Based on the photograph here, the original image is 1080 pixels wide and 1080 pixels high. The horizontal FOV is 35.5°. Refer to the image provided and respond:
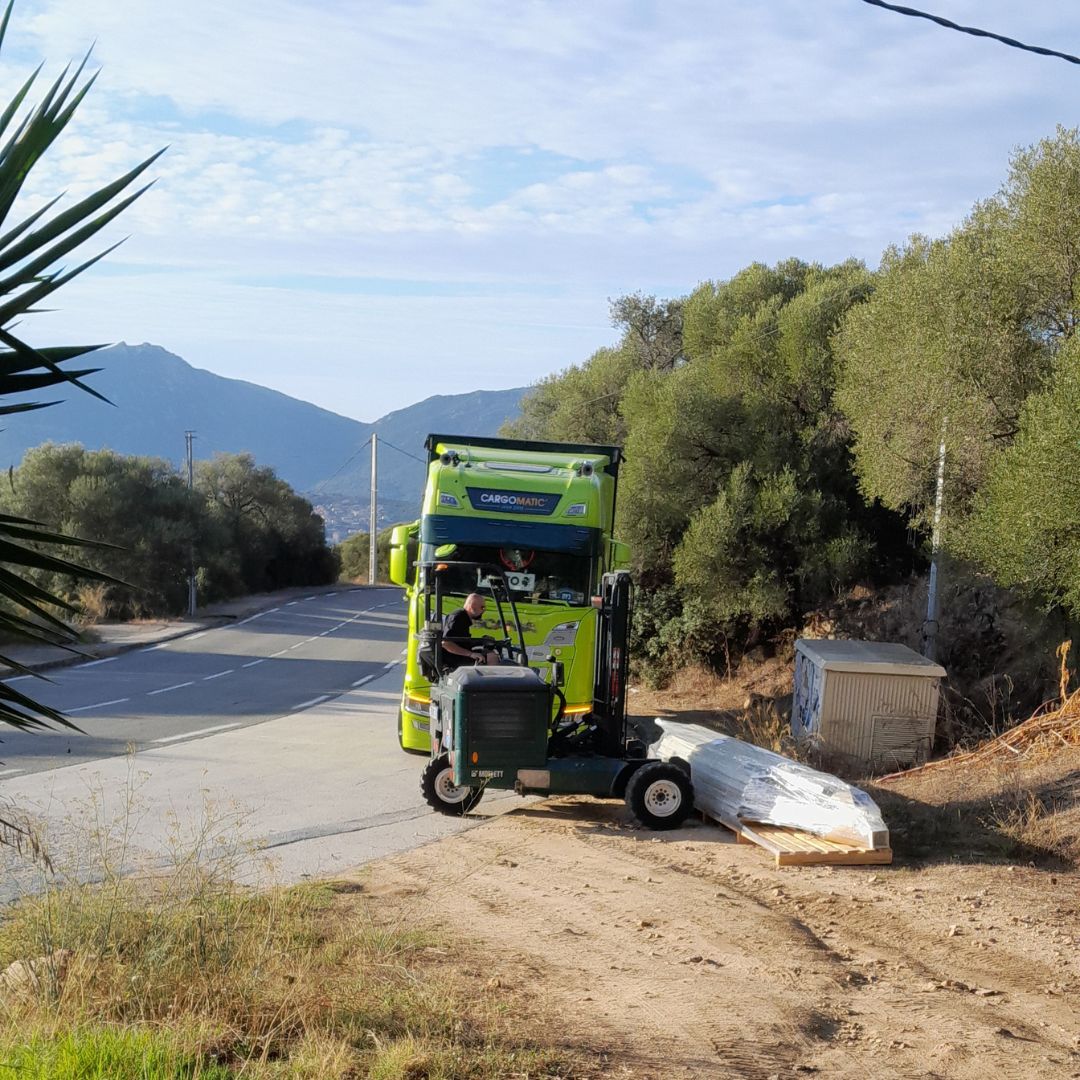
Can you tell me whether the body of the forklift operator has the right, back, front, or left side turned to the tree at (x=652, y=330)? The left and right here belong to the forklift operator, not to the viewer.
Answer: left

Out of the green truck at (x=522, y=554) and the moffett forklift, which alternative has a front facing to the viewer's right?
the moffett forklift

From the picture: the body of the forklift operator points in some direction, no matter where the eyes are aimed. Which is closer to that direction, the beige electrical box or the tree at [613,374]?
the beige electrical box

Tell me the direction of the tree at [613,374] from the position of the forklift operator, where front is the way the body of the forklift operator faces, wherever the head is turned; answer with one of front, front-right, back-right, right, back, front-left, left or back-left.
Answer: left

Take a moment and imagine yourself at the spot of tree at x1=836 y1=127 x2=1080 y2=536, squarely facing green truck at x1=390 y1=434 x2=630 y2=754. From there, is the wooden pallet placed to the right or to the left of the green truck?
left

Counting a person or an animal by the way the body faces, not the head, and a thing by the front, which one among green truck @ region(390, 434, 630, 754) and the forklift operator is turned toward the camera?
the green truck

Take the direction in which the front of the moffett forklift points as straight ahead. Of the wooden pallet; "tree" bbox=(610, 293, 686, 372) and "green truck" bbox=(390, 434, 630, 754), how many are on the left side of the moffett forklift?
2

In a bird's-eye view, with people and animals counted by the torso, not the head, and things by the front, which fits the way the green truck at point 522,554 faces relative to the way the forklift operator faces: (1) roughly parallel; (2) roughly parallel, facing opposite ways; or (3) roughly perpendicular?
roughly perpendicular

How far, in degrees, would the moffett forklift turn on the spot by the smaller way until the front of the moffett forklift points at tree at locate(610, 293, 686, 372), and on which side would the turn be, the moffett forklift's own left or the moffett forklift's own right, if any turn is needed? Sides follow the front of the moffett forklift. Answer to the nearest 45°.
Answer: approximately 90° to the moffett forklift's own left

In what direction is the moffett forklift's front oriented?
to the viewer's right

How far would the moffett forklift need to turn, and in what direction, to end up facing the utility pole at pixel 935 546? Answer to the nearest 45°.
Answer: approximately 45° to its left

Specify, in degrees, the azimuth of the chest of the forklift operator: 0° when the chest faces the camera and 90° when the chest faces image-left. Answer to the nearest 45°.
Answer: approximately 270°

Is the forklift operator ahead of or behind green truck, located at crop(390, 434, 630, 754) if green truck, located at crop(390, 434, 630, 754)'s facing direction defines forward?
ahead

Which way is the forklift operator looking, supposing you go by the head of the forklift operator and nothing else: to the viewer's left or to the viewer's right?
to the viewer's right

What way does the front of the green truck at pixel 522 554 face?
toward the camera

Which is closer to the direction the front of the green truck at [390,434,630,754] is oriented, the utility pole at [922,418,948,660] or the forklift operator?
the forklift operator
